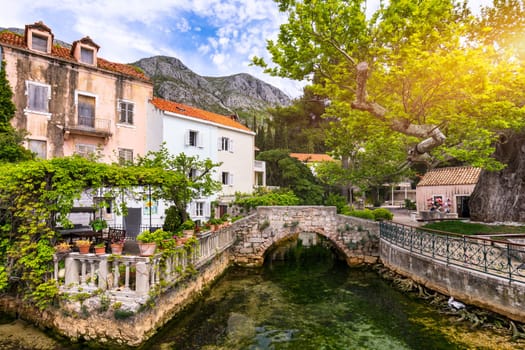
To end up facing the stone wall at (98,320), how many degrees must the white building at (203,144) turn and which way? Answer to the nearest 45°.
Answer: approximately 45° to its right

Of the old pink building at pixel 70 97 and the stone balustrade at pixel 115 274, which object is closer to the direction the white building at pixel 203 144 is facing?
the stone balustrade

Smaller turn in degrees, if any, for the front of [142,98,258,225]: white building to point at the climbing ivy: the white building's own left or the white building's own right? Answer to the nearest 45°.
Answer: approximately 45° to the white building's own right

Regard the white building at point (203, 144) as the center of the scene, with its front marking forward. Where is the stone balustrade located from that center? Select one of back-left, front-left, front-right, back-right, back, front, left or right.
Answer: front-right

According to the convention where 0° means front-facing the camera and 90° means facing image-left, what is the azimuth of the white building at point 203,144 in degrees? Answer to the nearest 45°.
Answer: approximately 315°

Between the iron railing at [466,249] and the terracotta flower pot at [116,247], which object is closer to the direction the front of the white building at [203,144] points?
the iron railing
